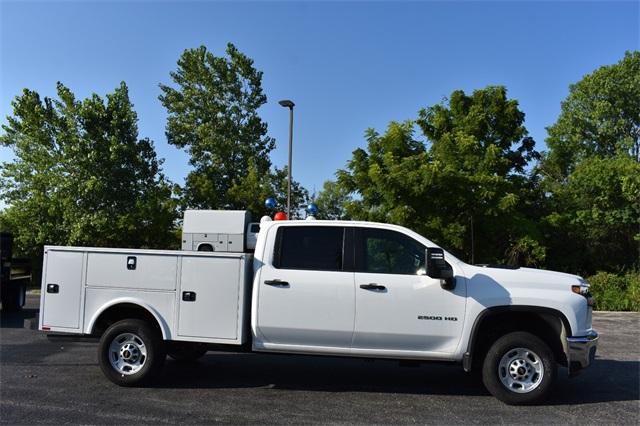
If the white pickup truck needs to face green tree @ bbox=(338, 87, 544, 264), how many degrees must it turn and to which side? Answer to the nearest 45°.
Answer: approximately 90° to its left

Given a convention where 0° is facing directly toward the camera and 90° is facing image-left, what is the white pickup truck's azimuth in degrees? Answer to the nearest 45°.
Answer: approximately 270°

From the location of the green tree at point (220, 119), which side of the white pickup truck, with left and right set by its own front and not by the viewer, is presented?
left

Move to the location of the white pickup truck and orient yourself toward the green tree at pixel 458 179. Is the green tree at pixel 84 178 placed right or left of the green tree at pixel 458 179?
left

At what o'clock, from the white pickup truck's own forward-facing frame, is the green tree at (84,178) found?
The green tree is roughly at 8 o'clock from the white pickup truck.

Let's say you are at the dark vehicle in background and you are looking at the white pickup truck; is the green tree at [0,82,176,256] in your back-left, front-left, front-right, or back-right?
back-left

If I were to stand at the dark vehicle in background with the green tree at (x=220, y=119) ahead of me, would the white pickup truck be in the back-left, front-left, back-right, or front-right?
back-right

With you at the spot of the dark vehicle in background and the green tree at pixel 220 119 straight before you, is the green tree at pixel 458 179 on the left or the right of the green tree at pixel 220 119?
right

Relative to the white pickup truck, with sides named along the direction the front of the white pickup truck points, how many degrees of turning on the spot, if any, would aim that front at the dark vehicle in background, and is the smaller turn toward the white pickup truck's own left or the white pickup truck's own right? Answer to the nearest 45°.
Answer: approximately 135° to the white pickup truck's own left
